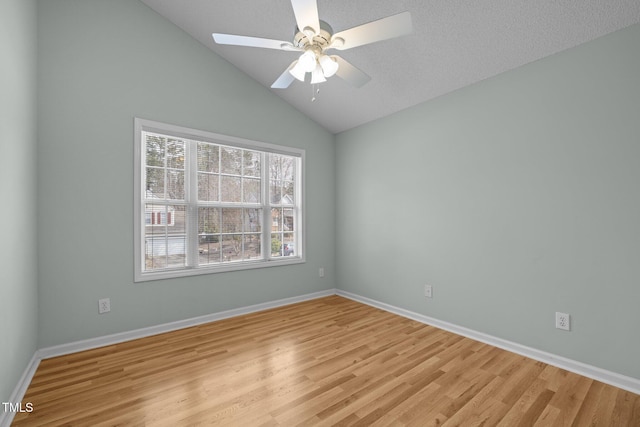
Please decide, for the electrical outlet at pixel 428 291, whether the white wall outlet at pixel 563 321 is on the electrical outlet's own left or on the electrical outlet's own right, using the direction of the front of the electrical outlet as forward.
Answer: on the electrical outlet's own left

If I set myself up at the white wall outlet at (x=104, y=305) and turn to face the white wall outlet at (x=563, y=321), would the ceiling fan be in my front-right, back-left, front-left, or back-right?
front-right

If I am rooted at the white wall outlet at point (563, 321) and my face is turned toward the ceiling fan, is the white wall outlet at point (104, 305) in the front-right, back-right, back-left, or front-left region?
front-right

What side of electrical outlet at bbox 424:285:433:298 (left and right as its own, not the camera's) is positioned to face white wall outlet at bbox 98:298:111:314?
front

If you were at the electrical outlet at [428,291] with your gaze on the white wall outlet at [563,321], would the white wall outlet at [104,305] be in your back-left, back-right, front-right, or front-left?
back-right
